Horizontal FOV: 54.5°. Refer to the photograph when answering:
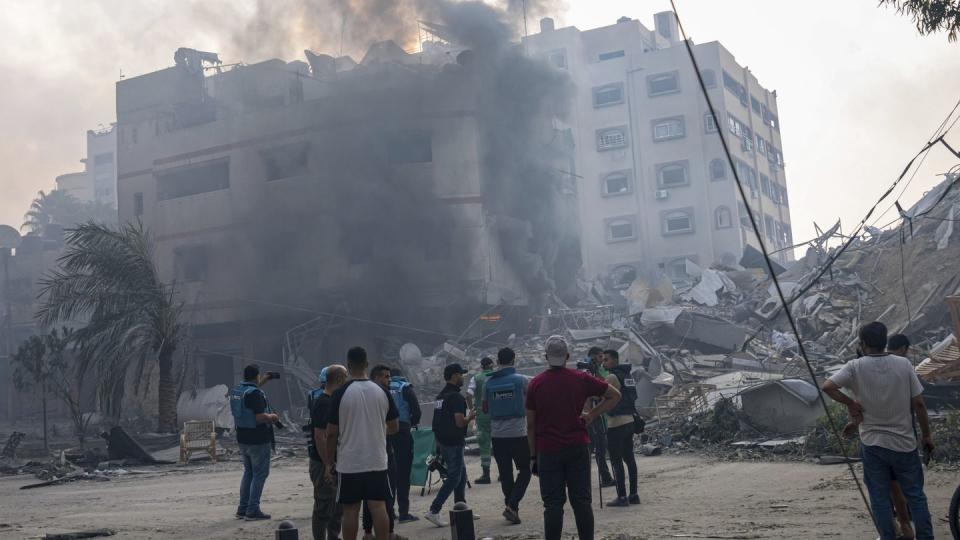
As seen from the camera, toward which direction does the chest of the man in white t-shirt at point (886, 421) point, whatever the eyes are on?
away from the camera

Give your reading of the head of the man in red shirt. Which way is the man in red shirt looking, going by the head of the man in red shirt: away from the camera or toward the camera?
away from the camera

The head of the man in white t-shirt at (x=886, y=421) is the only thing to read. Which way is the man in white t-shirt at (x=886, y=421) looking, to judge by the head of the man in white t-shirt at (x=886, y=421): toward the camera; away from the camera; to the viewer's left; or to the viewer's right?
away from the camera

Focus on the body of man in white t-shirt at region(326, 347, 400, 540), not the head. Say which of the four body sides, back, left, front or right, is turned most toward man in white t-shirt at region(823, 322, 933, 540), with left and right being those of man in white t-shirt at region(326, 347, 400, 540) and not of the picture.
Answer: right

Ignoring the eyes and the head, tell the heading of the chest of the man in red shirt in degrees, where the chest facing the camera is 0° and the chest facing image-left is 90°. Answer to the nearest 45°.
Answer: approximately 180°

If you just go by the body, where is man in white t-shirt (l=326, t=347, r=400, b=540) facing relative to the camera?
away from the camera

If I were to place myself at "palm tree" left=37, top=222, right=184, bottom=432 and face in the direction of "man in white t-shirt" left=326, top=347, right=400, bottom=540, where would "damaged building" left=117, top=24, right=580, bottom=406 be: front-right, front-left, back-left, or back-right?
back-left

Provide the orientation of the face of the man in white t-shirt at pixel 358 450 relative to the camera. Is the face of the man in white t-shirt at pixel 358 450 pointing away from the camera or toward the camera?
away from the camera
